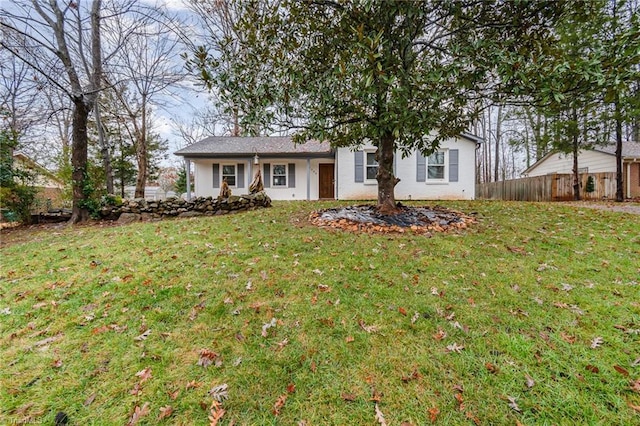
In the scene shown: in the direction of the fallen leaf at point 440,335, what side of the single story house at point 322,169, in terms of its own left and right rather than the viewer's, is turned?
front

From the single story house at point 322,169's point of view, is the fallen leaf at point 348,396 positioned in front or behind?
in front

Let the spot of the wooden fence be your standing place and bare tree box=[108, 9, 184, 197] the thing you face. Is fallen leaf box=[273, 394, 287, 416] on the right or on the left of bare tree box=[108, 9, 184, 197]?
left

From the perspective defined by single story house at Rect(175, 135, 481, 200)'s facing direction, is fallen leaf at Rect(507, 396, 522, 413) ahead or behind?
ahead

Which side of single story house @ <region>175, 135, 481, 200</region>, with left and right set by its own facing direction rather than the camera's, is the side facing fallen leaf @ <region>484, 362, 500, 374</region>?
front

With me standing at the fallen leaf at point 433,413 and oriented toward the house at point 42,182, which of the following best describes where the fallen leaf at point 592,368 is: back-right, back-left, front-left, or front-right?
back-right

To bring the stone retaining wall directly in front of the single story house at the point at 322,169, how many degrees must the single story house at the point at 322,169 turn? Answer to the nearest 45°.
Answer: approximately 45° to its right

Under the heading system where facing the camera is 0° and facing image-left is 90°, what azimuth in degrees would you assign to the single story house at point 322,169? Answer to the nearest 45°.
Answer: approximately 0°

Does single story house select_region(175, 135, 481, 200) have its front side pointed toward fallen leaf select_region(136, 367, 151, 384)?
yes

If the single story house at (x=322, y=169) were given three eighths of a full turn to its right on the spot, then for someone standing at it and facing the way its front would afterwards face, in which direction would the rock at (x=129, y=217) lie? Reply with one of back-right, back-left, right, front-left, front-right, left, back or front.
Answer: left

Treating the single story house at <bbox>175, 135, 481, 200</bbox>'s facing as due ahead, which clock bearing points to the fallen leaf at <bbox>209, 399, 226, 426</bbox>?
The fallen leaf is roughly at 12 o'clock from the single story house.

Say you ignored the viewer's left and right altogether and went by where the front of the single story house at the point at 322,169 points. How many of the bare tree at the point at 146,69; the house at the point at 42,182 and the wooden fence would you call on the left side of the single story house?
1

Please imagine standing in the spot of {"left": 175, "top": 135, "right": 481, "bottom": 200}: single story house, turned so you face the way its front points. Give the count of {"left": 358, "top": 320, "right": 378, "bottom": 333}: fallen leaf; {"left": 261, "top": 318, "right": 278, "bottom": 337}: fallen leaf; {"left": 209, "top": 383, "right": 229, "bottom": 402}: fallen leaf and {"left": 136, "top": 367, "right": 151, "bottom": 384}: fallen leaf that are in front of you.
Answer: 4

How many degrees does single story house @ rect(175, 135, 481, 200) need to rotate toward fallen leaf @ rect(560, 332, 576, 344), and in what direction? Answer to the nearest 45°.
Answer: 0° — it already faces it
